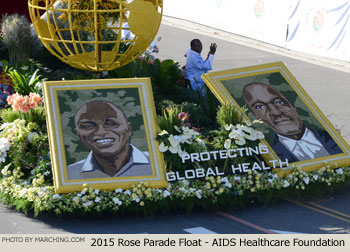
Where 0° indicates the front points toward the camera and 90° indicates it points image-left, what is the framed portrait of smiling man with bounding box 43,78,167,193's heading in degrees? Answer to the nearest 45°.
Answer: approximately 0°
